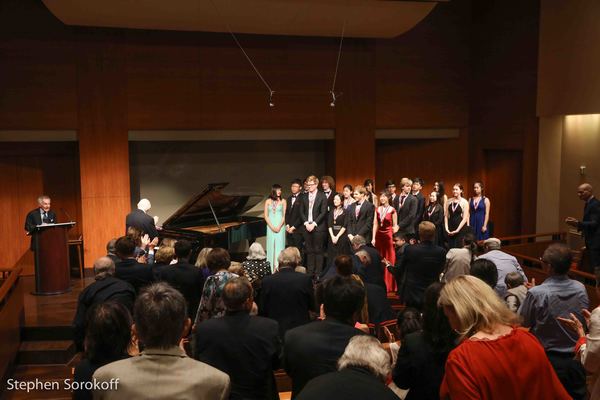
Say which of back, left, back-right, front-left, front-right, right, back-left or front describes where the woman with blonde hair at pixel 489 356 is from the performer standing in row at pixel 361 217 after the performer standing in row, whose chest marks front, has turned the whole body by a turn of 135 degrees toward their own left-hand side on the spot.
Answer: right

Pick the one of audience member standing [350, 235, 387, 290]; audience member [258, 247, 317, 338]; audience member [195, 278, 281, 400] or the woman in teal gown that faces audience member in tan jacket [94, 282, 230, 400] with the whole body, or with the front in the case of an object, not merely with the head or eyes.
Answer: the woman in teal gown

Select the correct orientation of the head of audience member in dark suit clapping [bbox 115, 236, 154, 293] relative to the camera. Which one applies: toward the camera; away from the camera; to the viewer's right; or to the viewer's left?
away from the camera

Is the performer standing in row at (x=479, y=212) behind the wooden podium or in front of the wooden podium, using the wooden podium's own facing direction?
in front

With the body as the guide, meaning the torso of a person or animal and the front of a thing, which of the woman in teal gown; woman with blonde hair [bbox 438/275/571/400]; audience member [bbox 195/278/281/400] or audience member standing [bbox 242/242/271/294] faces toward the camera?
the woman in teal gown

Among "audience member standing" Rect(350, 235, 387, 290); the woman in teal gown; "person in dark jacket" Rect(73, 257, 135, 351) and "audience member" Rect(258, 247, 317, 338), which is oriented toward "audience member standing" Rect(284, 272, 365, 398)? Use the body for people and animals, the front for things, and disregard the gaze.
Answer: the woman in teal gown

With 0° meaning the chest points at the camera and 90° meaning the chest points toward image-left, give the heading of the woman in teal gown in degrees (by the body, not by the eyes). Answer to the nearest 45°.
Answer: approximately 0°

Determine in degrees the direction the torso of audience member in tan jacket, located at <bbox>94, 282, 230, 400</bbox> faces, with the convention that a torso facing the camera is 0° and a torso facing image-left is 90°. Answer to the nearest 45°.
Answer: approximately 180°

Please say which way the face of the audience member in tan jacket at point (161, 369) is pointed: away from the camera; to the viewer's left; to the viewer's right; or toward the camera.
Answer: away from the camera

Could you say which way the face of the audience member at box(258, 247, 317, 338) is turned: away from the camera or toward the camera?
away from the camera

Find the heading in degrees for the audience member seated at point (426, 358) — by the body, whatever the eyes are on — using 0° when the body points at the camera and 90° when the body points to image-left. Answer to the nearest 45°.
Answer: approximately 180°

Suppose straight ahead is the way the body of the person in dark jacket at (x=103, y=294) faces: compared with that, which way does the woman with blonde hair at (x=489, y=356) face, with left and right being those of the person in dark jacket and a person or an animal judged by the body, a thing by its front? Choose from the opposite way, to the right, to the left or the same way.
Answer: the same way

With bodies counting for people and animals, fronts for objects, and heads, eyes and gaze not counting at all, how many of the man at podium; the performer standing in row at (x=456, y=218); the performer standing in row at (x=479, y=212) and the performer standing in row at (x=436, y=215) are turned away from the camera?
0

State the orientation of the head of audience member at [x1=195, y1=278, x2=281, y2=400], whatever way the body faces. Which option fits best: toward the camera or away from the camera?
away from the camera

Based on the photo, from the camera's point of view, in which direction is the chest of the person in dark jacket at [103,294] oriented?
away from the camera

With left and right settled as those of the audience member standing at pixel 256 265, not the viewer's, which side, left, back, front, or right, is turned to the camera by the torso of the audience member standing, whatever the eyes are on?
back

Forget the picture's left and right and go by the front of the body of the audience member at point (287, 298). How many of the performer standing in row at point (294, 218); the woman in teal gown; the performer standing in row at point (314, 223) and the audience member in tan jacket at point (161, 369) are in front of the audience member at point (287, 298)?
3
